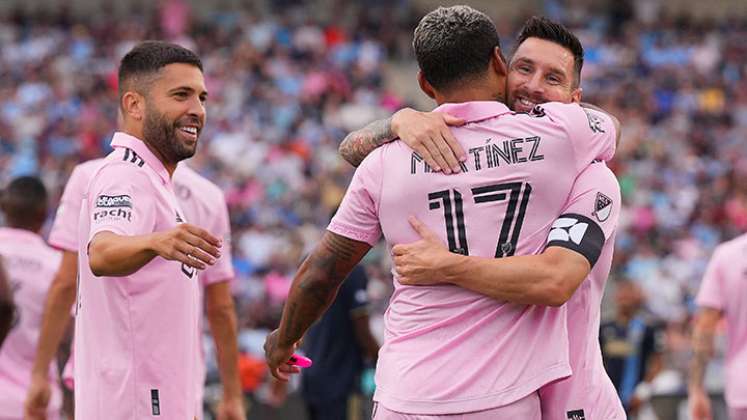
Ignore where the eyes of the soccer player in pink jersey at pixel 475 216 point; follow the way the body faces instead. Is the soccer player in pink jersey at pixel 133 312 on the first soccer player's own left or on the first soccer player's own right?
on the first soccer player's own left

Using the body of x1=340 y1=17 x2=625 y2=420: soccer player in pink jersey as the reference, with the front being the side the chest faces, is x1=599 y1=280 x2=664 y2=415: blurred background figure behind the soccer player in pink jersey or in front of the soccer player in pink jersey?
behind

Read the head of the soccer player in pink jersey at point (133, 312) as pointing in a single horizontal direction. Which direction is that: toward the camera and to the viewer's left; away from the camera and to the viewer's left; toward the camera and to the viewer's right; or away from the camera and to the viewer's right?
toward the camera and to the viewer's right

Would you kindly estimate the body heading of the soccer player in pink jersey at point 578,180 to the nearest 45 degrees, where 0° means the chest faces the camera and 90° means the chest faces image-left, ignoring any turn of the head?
approximately 45°

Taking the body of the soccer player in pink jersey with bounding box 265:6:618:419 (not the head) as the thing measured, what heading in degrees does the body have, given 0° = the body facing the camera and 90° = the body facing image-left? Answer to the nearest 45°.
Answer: approximately 180°
